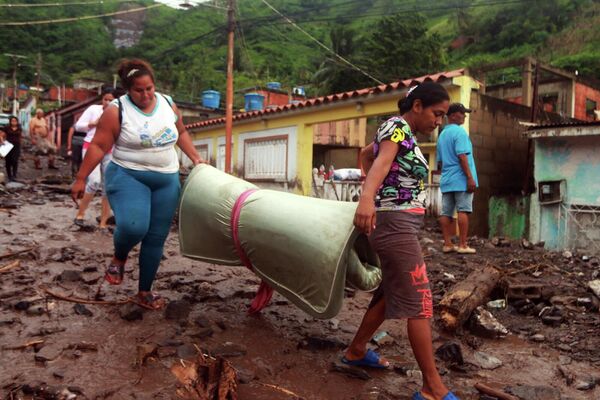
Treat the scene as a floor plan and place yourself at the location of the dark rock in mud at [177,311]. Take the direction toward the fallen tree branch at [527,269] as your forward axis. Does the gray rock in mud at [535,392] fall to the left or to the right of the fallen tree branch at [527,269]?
right

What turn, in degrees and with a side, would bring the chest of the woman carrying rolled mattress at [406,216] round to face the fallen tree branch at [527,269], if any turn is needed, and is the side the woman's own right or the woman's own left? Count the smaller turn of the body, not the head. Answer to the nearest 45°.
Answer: approximately 90° to the woman's own left

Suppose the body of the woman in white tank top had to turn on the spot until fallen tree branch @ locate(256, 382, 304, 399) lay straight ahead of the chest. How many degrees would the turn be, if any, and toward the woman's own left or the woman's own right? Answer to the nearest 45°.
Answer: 0° — they already face it
